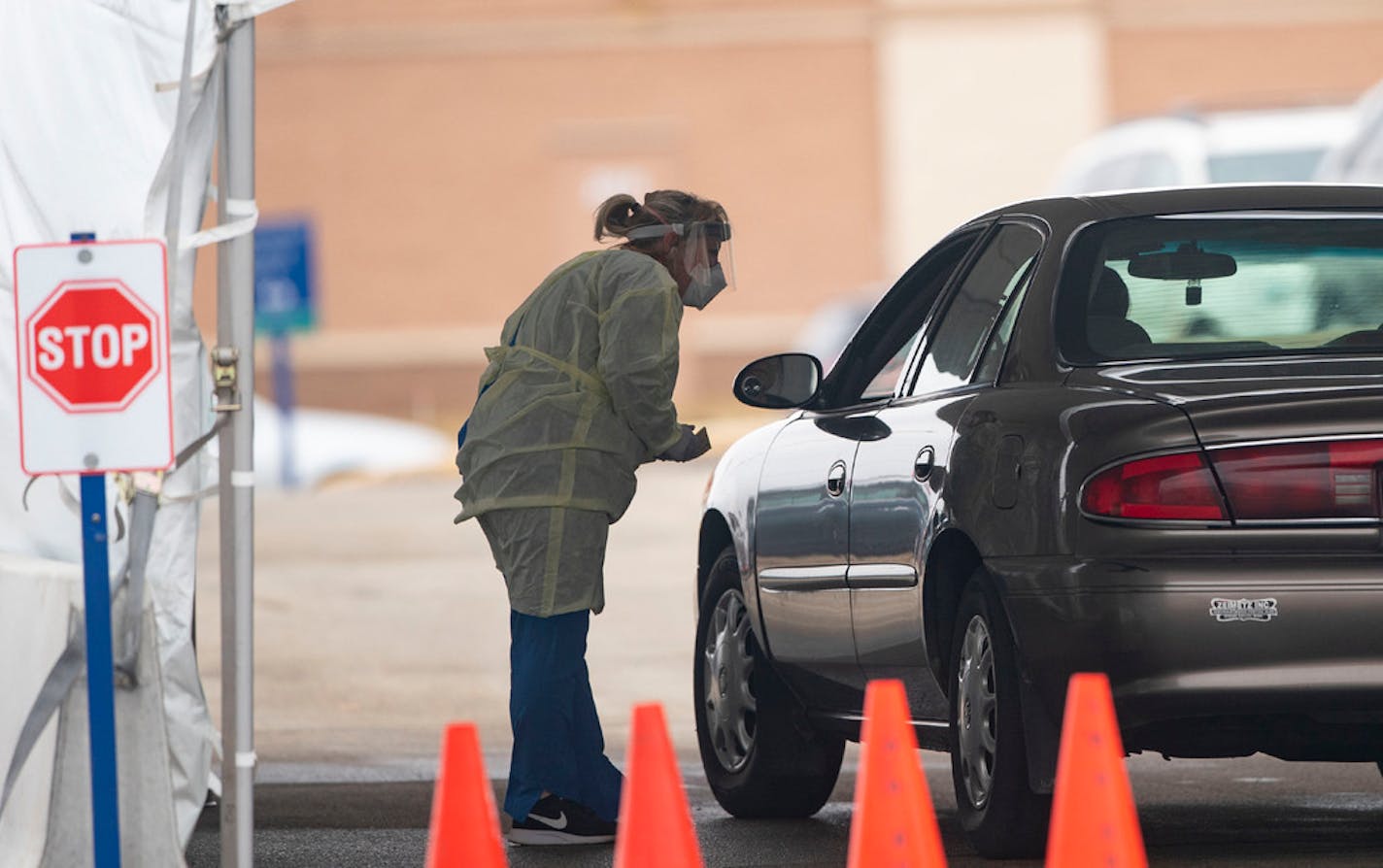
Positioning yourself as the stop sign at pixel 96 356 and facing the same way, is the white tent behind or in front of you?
behind

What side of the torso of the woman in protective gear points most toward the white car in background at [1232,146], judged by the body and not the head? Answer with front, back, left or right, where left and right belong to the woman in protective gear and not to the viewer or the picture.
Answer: left

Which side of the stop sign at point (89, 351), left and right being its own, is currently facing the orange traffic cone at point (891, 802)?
left

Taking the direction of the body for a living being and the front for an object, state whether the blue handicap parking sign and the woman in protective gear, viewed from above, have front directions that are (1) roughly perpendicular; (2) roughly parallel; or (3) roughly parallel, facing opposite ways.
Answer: roughly perpendicular

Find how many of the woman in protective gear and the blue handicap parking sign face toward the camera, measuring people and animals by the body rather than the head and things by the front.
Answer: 1

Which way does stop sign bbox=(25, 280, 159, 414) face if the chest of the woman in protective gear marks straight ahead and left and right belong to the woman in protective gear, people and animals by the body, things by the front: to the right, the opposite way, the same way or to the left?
to the right

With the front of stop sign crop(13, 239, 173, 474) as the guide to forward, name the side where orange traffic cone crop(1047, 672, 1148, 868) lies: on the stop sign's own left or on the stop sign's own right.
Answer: on the stop sign's own left

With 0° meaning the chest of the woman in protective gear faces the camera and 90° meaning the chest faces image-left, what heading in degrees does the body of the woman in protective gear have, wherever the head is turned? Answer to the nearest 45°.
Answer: approximately 270°

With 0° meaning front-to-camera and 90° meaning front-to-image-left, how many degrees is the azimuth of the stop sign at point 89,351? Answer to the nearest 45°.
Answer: approximately 0°

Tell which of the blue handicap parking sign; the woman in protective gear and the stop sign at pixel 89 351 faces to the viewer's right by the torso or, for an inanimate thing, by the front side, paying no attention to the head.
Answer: the woman in protective gear

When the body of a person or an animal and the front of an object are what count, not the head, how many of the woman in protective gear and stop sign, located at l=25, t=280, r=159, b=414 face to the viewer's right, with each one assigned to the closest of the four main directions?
1

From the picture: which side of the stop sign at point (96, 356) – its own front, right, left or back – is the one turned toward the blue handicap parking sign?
back

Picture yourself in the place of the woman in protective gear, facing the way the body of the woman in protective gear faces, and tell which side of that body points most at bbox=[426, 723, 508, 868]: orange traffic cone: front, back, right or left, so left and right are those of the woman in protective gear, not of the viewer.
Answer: right

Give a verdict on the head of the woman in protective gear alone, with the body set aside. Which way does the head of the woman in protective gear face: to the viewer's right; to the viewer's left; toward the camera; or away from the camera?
to the viewer's right

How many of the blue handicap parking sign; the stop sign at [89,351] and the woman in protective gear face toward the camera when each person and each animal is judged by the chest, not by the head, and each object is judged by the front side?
2
